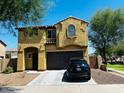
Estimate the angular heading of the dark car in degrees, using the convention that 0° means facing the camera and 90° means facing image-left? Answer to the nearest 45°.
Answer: approximately 180°

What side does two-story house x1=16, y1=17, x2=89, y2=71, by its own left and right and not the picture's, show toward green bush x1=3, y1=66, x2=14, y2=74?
right

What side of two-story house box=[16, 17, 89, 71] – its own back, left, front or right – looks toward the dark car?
front

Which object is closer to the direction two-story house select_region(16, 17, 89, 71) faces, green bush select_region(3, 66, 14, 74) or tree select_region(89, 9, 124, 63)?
the green bush

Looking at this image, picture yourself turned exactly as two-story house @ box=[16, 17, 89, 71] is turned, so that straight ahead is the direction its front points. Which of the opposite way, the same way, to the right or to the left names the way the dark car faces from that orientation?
the opposite way

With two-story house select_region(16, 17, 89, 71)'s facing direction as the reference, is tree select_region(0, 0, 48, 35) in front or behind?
in front

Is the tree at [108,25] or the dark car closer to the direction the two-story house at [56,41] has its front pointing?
the dark car
